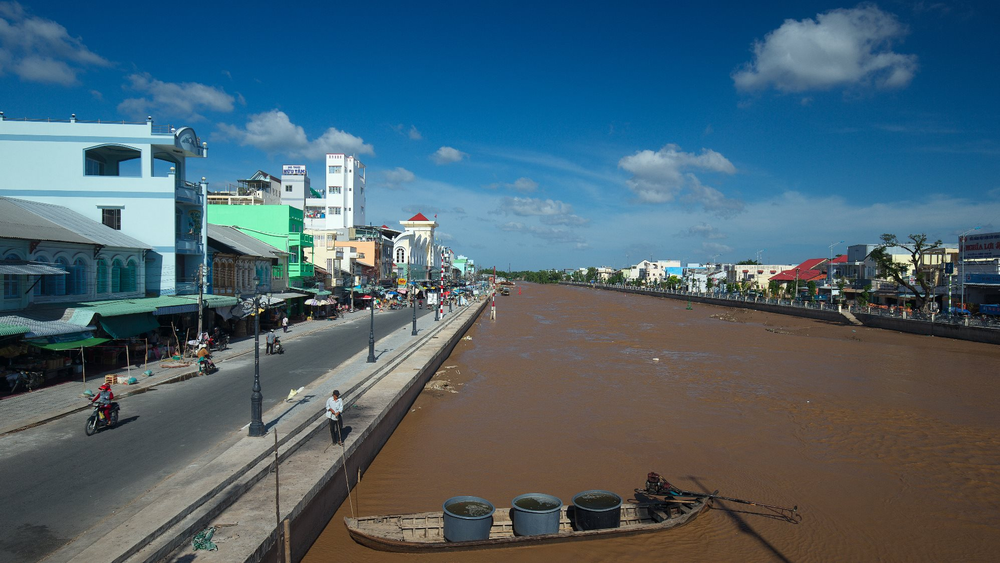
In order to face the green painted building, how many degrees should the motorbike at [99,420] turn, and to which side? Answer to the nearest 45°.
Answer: approximately 135° to its right

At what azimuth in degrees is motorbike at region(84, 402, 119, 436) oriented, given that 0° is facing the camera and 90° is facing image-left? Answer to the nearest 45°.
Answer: approximately 45°

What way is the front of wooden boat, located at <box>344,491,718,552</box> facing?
to the viewer's left

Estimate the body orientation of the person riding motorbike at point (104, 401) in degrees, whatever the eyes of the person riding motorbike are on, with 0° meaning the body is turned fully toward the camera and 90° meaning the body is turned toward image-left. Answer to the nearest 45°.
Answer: approximately 45°

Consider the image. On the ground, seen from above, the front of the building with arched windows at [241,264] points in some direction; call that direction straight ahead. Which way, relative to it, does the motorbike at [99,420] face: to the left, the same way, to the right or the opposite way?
to the right

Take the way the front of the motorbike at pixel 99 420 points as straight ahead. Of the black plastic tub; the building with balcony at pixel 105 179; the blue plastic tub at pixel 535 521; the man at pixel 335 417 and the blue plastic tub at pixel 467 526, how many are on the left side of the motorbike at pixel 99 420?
4

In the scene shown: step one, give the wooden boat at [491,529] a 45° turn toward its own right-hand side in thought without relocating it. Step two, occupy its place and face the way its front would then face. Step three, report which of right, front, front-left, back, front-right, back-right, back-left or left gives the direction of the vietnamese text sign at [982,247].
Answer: right

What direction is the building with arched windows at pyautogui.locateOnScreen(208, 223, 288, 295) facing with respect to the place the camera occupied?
facing the viewer and to the right of the viewer

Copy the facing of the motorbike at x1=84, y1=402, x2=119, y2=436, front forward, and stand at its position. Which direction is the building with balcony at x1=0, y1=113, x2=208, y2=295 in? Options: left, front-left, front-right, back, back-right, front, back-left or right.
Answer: back-right

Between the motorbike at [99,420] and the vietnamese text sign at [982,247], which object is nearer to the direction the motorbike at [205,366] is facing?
the motorbike

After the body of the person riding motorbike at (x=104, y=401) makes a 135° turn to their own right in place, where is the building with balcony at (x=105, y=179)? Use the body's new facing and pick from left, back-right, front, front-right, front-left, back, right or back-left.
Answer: front

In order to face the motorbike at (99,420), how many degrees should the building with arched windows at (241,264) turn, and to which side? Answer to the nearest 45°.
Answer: approximately 45° to its right

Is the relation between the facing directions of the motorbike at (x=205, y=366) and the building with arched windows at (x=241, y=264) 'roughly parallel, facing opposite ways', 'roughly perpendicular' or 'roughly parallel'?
roughly perpendicular

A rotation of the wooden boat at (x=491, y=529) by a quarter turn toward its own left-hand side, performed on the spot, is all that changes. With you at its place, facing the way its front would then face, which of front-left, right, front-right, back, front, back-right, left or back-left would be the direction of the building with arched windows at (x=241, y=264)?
back-right

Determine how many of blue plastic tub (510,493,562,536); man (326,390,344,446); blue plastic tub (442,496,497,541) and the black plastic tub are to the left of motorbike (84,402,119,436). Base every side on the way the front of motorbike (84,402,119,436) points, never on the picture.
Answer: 4
